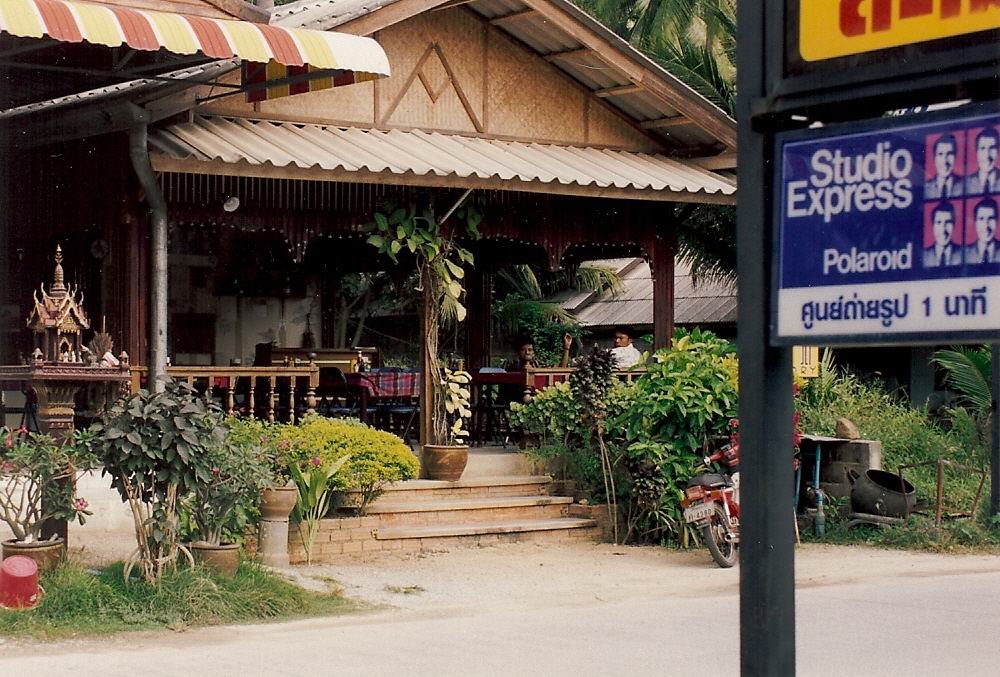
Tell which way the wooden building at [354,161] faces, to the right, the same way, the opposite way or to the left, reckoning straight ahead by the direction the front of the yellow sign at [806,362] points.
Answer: the same way

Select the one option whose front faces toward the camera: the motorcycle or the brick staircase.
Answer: the brick staircase

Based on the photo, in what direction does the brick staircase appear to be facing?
toward the camera

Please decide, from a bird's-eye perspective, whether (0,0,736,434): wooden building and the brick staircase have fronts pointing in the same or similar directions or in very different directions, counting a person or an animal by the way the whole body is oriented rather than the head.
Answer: same or similar directions

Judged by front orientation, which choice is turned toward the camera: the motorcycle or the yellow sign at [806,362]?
the yellow sign

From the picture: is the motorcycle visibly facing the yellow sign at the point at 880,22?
no

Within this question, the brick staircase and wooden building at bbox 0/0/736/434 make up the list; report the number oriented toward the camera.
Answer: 2

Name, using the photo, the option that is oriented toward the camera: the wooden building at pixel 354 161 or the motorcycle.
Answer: the wooden building

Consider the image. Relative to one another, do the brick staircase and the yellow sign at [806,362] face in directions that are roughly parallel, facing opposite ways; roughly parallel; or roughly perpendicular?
roughly parallel

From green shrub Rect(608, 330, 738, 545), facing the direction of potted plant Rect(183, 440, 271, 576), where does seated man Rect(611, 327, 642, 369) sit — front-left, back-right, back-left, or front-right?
back-right

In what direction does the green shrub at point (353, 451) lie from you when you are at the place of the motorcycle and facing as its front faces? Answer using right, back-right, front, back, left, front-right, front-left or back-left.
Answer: back-left

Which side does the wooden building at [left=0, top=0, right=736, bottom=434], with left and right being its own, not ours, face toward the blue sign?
front

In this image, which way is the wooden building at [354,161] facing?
toward the camera

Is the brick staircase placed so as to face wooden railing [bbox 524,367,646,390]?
no

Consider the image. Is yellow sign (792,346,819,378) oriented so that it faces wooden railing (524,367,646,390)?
no
